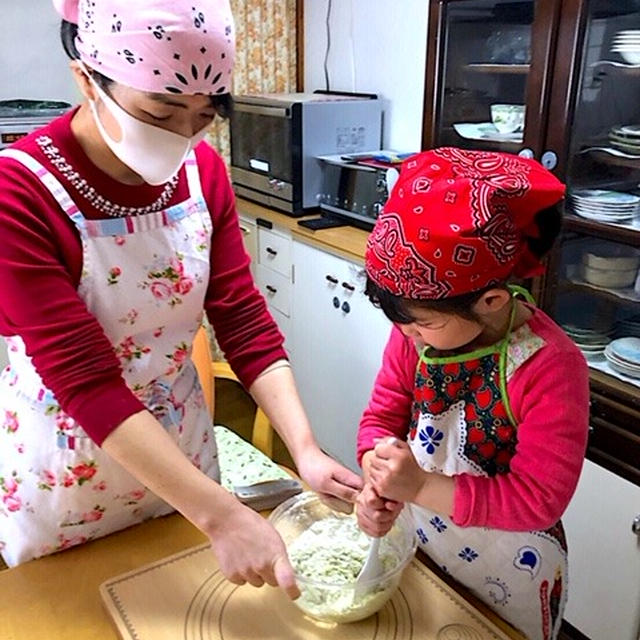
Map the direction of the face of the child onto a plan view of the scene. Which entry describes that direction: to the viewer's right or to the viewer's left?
to the viewer's left

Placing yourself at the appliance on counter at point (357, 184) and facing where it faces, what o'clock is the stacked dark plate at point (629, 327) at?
The stacked dark plate is roughly at 9 o'clock from the appliance on counter.

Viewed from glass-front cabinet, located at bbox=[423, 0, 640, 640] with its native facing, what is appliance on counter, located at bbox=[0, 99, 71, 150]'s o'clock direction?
The appliance on counter is roughly at 2 o'clock from the glass-front cabinet.

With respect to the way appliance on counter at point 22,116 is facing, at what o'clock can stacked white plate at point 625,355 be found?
The stacked white plate is roughly at 11 o'clock from the appliance on counter.

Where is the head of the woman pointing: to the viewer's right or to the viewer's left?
to the viewer's right

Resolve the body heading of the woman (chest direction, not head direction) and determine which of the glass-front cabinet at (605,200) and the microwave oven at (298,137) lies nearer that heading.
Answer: the glass-front cabinet

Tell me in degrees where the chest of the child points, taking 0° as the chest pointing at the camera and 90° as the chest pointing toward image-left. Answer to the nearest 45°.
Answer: approximately 45°

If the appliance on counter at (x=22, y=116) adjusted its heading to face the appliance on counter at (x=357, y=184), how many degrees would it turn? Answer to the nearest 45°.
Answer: approximately 45° to its left

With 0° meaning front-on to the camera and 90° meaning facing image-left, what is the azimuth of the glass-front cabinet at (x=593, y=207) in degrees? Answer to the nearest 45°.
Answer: approximately 45°

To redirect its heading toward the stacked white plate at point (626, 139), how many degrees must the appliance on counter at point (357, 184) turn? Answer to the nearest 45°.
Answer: approximately 90° to its left

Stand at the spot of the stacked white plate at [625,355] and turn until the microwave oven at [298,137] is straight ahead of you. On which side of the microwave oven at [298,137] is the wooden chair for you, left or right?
left
